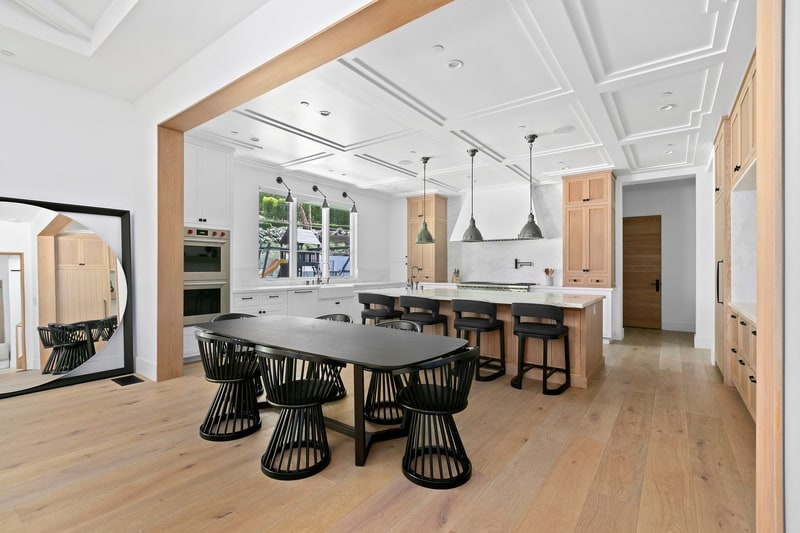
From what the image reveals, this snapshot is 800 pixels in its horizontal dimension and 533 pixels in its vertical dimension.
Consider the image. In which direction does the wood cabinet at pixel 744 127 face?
to the viewer's left

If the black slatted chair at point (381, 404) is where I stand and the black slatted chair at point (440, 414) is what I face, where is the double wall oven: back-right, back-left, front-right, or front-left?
back-right

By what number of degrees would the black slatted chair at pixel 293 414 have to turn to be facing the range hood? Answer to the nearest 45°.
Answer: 0° — it already faces it

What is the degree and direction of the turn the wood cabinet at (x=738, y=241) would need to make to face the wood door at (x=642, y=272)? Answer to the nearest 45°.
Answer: approximately 90° to its right

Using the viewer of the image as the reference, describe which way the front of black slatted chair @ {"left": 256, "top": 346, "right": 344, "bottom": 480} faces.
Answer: facing away from the viewer and to the right of the viewer

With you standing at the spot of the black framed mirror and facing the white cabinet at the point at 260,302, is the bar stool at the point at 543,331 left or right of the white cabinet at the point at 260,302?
right

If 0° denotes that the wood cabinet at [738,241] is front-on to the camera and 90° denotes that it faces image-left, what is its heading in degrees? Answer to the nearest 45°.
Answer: approximately 90°
